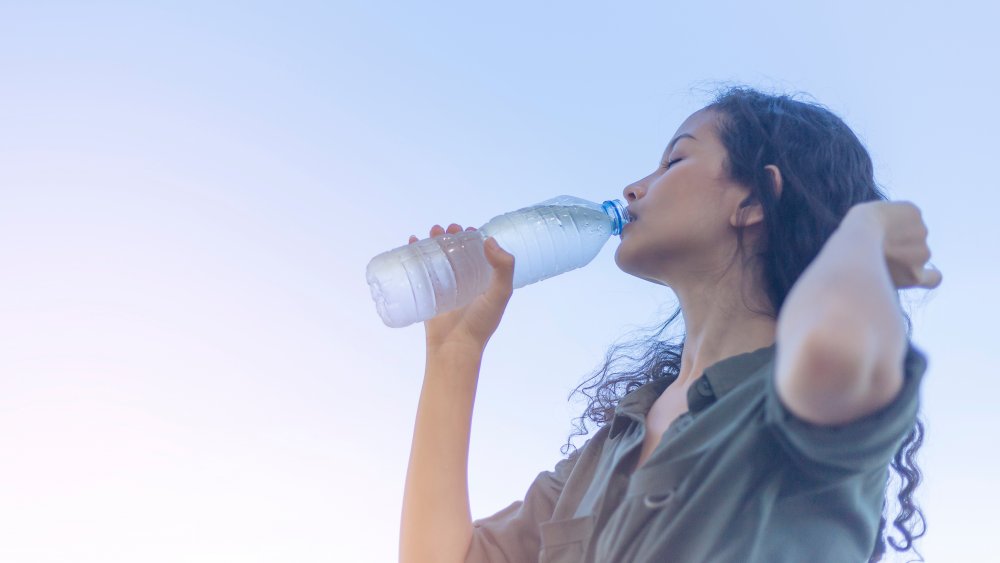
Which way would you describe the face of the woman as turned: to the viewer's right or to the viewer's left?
to the viewer's left

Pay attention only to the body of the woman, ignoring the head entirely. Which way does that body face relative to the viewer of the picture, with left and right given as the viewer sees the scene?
facing the viewer and to the left of the viewer
